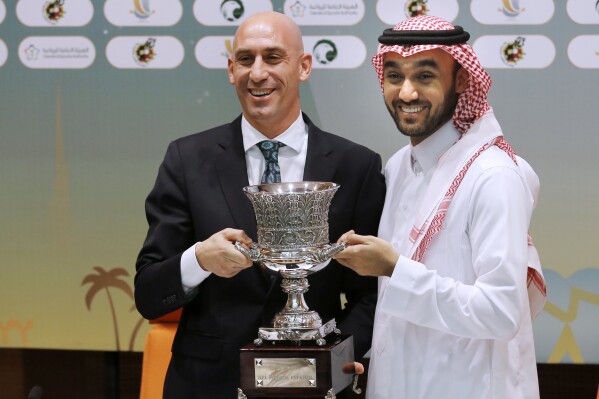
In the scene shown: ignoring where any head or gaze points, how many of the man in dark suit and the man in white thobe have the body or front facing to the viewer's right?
0

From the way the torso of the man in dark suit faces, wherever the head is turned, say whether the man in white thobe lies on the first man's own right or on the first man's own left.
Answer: on the first man's own left

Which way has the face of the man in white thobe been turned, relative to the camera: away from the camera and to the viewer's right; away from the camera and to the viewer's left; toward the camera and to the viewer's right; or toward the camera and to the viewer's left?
toward the camera and to the viewer's left

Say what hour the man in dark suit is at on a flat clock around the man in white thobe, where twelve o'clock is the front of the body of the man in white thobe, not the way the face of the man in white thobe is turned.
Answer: The man in dark suit is roughly at 2 o'clock from the man in white thobe.

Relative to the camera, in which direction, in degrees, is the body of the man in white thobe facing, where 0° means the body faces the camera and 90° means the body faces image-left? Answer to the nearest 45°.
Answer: approximately 45°
